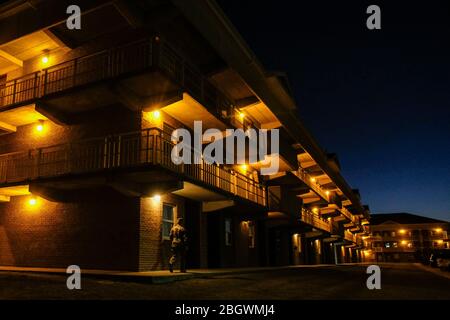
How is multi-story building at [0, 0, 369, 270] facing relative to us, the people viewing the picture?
facing the viewer and to the right of the viewer
